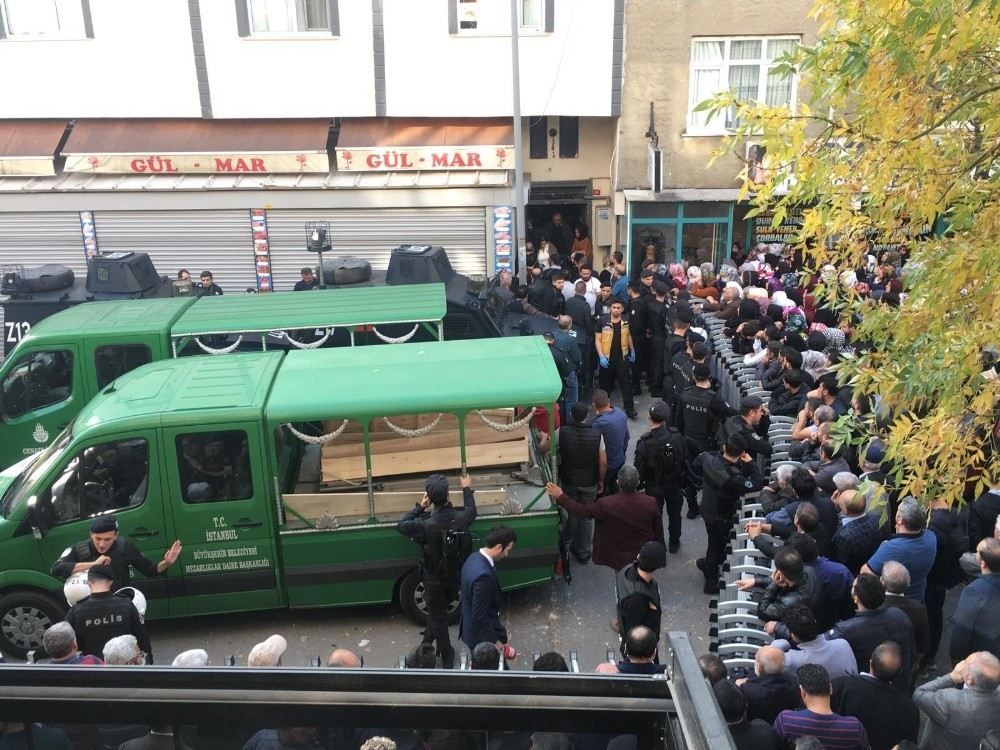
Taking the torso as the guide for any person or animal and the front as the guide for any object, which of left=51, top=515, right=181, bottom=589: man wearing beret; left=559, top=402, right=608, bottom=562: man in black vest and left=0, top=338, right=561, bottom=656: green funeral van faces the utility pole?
the man in black vest

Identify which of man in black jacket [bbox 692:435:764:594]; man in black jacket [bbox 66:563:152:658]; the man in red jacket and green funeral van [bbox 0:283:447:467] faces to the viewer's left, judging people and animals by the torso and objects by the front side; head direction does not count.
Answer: the green funeral van

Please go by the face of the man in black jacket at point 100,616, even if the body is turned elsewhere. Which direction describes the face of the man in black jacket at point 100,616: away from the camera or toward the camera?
away from the camera

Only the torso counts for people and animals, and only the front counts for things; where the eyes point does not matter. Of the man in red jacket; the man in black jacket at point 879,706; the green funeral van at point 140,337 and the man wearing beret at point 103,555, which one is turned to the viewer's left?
the green funeral van

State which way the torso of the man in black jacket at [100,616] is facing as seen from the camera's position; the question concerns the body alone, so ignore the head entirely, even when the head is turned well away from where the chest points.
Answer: away from the camera

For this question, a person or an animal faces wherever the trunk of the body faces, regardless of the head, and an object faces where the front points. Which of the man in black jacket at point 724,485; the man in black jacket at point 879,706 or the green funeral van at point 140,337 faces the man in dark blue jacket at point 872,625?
the man in black jacket at point 879,706

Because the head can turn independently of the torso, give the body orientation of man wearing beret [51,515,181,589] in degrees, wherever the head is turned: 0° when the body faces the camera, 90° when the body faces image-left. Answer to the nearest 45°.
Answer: approximately 0°

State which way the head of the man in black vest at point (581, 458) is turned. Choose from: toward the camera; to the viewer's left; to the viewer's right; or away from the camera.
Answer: away from the camera

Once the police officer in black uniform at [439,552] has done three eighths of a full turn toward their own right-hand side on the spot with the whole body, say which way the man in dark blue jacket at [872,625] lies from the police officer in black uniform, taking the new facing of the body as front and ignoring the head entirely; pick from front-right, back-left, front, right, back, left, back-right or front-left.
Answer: front

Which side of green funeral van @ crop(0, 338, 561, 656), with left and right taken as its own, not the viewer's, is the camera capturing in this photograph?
left

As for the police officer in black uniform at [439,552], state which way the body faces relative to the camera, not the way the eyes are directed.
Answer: away from the camera

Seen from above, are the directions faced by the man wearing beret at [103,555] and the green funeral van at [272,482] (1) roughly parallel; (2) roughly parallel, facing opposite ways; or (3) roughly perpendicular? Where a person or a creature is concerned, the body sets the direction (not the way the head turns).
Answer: roughly perpendicular

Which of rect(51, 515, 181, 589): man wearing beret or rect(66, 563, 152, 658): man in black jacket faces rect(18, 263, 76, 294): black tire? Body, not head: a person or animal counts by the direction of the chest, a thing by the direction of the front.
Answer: the man in black jacket

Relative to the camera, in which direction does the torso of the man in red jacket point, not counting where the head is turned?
away from the camera

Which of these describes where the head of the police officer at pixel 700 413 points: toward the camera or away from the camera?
away from the camera

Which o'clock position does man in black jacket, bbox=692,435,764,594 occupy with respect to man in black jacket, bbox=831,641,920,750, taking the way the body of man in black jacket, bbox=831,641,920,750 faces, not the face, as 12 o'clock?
man in black jacket, bbox=692,435,764,594 is roughly at 11 o'clock from man in black jacket, bbox=831,641,920,750.
